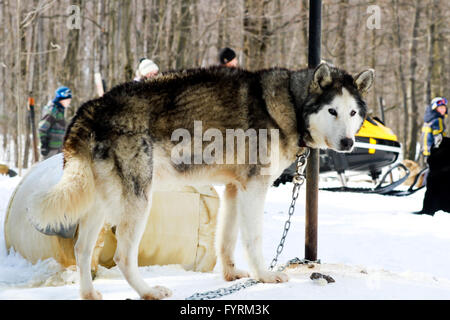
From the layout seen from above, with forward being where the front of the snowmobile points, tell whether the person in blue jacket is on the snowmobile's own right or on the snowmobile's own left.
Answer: on the snowmobile's own left

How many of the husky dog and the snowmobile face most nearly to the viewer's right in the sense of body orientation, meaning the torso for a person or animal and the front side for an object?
2

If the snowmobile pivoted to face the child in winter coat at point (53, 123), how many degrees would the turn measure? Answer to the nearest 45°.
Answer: approximately 180°

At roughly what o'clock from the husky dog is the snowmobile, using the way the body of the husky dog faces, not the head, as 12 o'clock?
The snowmobile is roughly at 10 o'clock from the husky dog.

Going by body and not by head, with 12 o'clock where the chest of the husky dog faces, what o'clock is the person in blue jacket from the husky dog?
The person in blue jacket is roughly at 10 o'clock from the husky dog.

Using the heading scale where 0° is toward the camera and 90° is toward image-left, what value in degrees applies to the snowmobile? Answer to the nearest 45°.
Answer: approximately 270°

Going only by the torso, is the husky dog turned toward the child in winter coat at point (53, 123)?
no

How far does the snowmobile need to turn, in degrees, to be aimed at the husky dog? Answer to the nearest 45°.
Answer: approximately 90° to its right

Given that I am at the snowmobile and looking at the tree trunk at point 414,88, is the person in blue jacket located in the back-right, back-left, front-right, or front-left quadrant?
front-right

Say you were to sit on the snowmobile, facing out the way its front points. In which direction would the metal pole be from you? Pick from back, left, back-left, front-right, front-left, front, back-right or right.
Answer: right

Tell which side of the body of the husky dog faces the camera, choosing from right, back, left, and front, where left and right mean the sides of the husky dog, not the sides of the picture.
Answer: right

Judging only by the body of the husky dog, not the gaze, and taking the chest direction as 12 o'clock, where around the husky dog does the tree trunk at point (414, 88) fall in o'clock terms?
The tree trunk is roughly at 10 o'clock from the husky dog.

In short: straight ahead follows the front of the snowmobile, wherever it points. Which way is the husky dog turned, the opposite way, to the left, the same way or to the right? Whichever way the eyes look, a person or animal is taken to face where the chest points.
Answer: the same way

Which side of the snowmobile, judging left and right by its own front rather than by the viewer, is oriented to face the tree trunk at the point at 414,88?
left
